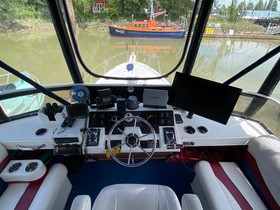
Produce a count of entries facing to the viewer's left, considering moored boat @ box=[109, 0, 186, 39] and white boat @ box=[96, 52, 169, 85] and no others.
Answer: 1

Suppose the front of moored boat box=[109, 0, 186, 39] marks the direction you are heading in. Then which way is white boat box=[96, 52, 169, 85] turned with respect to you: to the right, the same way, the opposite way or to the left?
to the right

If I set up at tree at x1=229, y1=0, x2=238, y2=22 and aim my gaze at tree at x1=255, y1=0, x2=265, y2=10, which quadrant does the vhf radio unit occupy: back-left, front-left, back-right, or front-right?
back-right

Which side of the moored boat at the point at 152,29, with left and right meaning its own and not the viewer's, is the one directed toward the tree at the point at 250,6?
back

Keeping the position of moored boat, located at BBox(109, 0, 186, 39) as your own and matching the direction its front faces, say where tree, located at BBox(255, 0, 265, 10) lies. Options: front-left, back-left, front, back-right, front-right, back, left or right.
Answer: back

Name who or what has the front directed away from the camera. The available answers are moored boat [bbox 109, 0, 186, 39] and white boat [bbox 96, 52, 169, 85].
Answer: the white boat

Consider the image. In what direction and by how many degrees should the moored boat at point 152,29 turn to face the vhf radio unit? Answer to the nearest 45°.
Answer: approximately 45° to its left

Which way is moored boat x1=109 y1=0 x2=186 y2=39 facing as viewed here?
to the viewer's left

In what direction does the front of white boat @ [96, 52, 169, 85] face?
away from the camera

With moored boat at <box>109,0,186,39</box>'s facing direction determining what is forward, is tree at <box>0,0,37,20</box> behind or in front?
in front

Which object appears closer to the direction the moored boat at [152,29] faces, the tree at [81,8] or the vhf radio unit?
the tree
